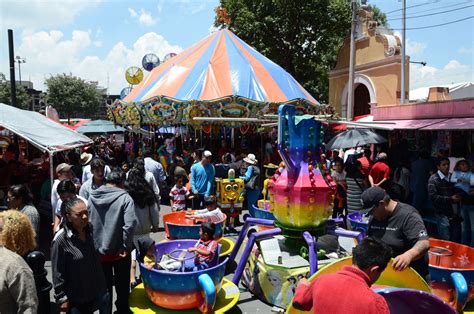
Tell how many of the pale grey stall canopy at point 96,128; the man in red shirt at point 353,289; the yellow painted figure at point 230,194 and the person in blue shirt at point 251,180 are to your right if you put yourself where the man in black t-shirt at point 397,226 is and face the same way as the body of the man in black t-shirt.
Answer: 3

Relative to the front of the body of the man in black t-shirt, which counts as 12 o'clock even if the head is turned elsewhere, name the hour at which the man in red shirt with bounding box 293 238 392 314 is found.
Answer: The man in red shirt is roughly at 11 o'clock from the man in black t-shirt.

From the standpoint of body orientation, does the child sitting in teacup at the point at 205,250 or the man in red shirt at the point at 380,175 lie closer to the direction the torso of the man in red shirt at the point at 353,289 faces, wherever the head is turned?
the man in red shirt

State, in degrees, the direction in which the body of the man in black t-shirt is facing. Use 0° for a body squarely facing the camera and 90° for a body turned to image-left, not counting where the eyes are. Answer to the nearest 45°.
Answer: approximately 45°

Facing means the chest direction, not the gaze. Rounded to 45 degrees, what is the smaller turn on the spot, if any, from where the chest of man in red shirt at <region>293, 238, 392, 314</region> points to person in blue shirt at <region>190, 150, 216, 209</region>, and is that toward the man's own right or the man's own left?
approximately 90° to the man's own left

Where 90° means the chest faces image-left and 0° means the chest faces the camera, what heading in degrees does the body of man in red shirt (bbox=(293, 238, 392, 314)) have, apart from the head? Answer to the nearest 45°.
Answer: approximately 225°

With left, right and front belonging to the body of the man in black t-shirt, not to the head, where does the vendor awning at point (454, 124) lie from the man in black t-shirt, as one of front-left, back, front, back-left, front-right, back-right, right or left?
back-right

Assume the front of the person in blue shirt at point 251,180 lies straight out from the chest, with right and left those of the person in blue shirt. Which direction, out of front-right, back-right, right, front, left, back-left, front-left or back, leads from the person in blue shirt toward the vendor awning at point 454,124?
back
